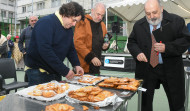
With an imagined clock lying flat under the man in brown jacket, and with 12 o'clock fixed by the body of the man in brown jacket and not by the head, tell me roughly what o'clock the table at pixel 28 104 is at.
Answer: The table is roughly at 2 o'clock from the man in brown jacket.

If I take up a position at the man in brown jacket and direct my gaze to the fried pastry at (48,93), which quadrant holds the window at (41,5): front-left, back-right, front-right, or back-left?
back-right

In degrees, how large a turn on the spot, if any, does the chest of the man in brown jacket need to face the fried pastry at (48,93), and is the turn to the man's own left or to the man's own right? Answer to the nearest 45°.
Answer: approximately 45° to the man's own right

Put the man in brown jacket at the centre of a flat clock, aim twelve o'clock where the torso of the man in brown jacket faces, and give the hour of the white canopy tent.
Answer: The white canopy tent is roughly at 8 o'clock from the man in brown jacket.

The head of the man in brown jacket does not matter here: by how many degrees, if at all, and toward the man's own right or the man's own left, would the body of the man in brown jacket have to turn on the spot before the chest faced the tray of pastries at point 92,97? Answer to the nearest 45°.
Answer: approximately 45° to the man's own right

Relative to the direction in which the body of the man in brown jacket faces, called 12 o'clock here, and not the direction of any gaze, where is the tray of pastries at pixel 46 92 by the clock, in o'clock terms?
The tray of pastries is roughly at 2 o'clock from the man in brown jacket.

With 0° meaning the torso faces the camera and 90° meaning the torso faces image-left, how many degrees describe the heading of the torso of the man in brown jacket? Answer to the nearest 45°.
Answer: approximately 315°

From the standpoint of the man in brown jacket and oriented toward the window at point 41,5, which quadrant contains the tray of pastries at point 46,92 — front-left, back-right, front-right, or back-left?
back-left
